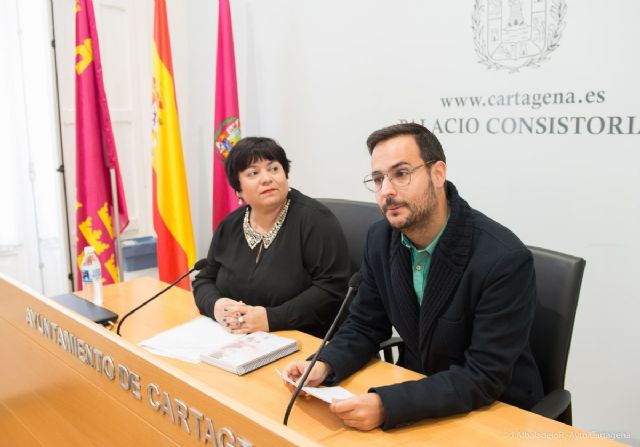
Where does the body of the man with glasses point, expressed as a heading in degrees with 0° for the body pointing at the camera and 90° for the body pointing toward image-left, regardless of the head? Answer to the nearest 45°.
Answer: approximately 45°

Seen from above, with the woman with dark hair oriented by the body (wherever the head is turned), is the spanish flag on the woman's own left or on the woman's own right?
on the woman's own right

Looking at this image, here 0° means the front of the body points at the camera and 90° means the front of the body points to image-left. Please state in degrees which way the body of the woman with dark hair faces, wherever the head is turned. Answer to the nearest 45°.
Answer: approximately 45°

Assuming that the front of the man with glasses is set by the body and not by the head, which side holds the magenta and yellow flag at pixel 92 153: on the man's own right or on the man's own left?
on the man's own right

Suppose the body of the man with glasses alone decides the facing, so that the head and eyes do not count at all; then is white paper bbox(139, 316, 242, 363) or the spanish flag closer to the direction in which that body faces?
the white paper

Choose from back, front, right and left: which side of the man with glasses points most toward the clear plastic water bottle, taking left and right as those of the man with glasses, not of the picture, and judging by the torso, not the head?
right

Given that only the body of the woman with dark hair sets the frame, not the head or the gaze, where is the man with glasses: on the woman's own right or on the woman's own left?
on the woman's own left

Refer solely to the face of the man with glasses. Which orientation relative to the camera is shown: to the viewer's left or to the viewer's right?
to the viewer's left

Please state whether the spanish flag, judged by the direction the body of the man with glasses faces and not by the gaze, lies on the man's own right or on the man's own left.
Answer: on the man's own right
